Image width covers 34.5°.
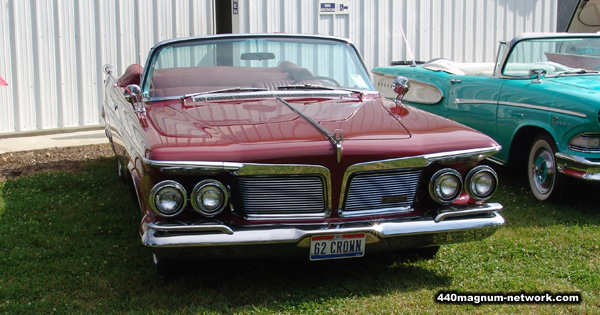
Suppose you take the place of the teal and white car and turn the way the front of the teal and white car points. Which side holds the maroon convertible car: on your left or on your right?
on your right

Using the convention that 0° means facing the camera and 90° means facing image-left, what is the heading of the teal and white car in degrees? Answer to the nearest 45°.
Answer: approximately 315°
